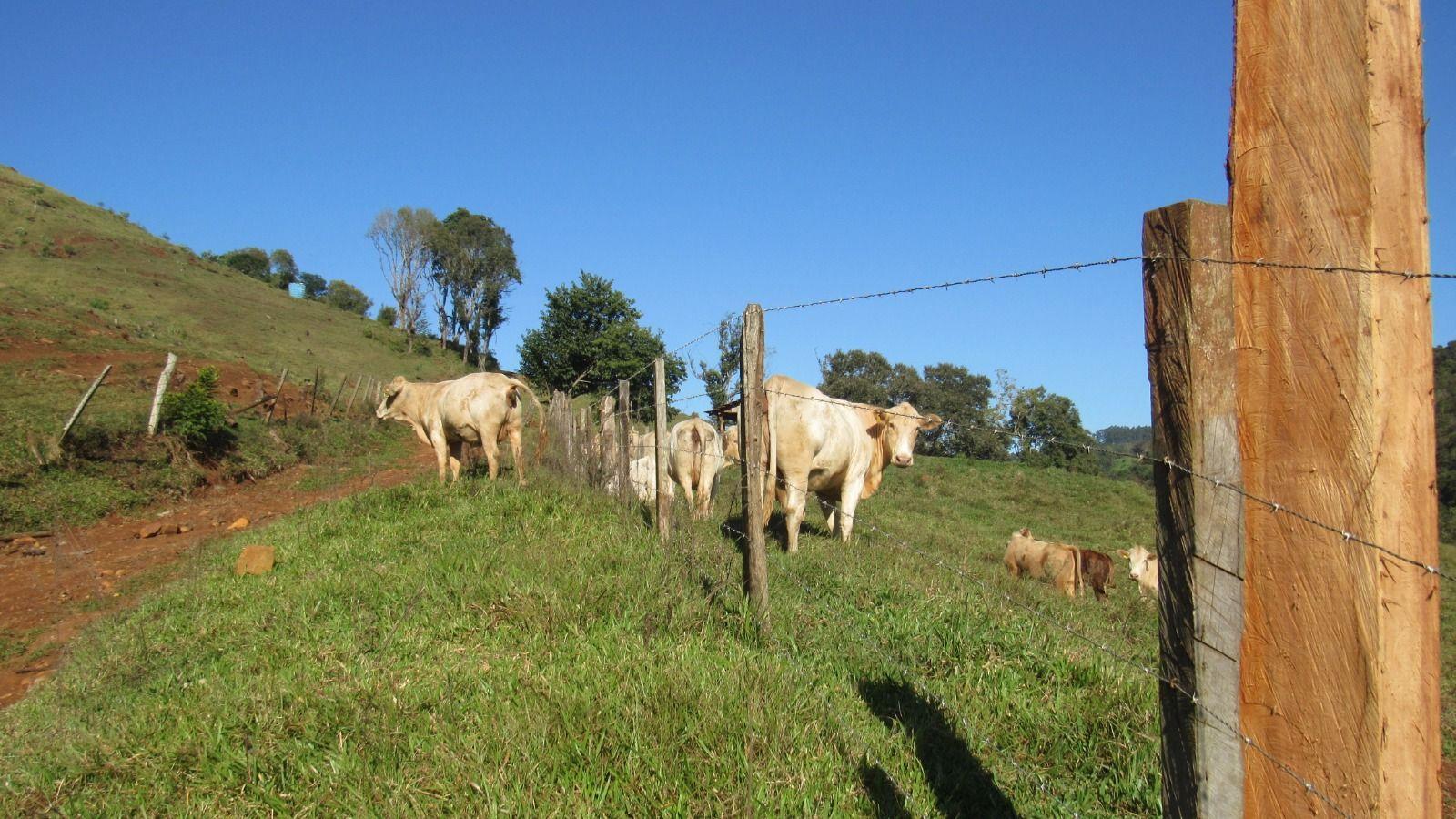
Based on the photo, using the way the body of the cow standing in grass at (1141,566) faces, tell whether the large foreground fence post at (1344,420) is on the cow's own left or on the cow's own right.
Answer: on the cow's own left

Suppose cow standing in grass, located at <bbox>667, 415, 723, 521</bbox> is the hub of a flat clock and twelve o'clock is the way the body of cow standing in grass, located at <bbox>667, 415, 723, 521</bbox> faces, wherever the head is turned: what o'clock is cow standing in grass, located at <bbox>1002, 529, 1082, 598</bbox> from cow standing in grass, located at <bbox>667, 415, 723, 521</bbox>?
cow standing in grass, located at <bbox>1002, 529, 1082, 598</bbox> is roughly at 3 o'clock from cow standing in grass, located at <bbox>667, 415, 723, 521</bbox>.

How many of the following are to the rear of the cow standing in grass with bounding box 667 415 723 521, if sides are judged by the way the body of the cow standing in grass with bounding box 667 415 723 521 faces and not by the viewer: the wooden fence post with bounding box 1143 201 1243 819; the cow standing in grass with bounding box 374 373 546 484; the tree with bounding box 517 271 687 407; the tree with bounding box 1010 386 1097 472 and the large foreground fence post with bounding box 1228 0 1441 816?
2

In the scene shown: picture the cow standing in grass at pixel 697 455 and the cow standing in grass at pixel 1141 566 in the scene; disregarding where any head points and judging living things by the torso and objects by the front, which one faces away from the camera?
the cow standing in grass at pixel 697 455

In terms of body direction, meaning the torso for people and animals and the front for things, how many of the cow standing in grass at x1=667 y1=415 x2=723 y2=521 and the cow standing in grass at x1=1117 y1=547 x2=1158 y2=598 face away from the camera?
1

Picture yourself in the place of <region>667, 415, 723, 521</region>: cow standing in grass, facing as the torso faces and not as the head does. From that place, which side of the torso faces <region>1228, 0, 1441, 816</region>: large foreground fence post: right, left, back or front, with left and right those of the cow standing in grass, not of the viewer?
back

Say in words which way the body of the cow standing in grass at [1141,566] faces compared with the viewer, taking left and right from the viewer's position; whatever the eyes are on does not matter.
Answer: facing the viewer and to the left of the viewer

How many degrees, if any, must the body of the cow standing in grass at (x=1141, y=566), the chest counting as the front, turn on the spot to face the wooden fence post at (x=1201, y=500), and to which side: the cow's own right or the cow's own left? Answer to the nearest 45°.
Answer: approximately 45° to the cow's own left

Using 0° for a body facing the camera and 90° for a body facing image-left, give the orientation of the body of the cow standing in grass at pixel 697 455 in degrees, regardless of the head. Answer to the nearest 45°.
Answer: approximately 180°
